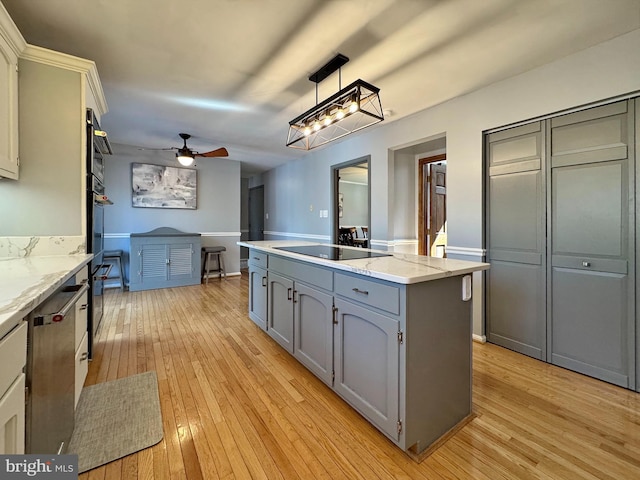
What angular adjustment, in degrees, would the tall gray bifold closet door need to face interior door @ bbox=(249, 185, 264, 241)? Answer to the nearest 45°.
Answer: approximately 45° to its right

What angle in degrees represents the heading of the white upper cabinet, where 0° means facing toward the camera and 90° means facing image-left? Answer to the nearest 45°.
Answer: approximately 270°

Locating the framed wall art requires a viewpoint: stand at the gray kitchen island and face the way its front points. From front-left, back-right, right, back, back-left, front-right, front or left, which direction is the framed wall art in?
right

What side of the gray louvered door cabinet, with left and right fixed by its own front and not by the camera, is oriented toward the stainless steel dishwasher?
front

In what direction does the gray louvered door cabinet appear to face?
toward the camera

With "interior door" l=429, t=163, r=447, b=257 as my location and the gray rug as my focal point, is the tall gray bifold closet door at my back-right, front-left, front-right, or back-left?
front-left

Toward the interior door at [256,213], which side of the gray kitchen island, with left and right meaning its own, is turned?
right

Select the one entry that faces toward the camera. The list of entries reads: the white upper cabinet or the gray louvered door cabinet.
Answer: the gray louvered door cabinet

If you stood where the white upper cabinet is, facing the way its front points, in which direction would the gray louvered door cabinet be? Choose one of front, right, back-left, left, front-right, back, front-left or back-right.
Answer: front-left

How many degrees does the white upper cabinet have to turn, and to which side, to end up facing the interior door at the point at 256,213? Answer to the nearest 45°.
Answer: approximately 45° to its left

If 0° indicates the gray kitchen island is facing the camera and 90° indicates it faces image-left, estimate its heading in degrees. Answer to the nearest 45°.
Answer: approximately 45°

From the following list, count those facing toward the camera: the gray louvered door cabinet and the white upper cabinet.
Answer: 1

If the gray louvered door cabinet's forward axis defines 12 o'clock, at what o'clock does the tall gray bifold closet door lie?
The tall gray bifold closet door is roughly at 11 o'clock from the gray louvered door cabinet.

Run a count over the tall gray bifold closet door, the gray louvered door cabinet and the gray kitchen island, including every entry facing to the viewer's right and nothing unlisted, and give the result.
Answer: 0

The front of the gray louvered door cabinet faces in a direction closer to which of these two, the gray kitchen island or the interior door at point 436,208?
the gray kitchen island

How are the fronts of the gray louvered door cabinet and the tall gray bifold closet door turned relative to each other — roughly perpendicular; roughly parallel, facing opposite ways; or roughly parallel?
roughly perpendicular
